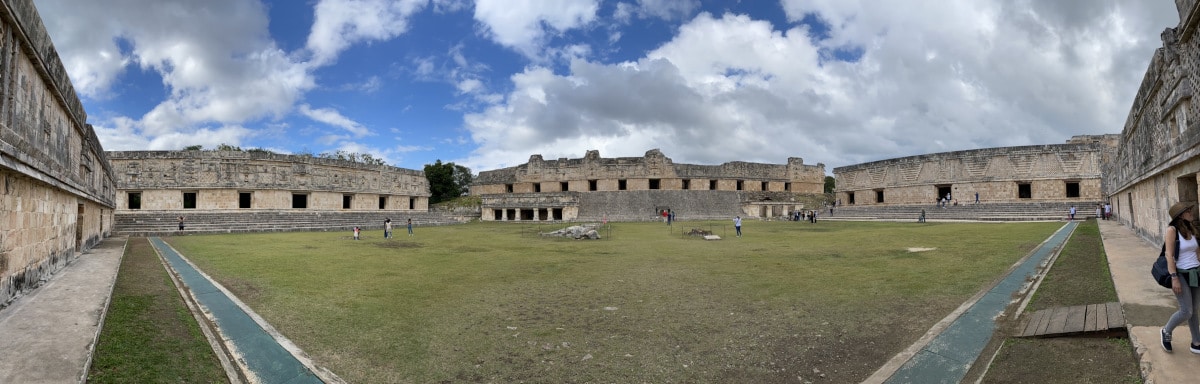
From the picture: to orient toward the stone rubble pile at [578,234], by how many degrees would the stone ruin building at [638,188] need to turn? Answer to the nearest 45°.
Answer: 0° — it already faces it

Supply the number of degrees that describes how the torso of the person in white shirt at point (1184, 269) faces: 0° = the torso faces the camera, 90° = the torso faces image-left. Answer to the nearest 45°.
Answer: approximately 315°

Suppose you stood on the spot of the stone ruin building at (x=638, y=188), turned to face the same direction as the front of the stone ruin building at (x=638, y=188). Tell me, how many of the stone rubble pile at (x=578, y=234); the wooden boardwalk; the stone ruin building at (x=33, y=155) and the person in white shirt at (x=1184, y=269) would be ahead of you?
4

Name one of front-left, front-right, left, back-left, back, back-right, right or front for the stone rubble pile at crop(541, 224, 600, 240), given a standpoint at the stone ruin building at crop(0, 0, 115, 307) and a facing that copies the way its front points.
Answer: front

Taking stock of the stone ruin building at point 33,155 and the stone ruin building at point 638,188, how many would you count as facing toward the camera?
1

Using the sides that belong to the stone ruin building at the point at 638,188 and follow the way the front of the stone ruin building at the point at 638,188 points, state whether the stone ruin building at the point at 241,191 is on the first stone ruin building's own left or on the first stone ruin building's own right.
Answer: on the first stone ruin building's own right

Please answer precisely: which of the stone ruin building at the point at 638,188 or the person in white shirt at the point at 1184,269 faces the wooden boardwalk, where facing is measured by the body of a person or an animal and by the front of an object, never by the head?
the stone ruin building

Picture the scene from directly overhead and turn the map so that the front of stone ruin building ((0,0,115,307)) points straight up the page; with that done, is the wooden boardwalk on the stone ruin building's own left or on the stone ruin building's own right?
on the stone ruin building's own right

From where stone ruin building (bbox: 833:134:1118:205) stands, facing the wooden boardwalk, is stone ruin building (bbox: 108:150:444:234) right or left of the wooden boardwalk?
right

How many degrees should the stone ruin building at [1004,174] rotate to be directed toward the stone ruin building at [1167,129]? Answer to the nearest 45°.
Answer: approximately 45° to its left

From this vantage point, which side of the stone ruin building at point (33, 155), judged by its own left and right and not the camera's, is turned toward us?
right

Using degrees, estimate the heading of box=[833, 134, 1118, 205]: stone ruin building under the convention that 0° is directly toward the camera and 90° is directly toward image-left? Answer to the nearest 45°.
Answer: approximately 45°

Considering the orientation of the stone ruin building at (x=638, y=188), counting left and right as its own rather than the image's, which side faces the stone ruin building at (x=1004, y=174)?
left

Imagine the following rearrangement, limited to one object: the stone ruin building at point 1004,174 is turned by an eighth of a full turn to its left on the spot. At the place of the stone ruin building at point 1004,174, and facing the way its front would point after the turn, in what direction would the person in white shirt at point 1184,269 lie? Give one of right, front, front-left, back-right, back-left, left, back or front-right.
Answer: front

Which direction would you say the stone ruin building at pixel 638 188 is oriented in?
toward the camera
